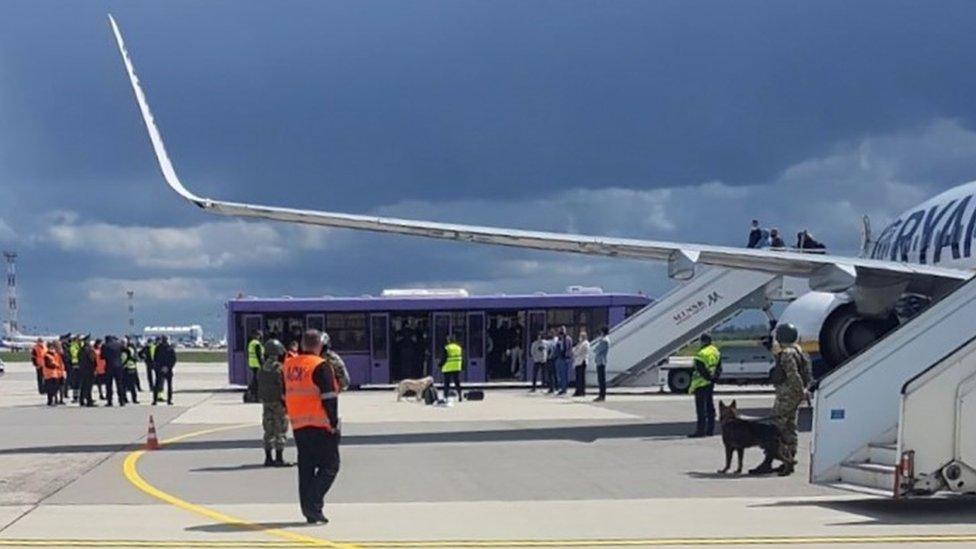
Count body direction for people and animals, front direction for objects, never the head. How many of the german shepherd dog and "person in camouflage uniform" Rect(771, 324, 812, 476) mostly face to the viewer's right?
0

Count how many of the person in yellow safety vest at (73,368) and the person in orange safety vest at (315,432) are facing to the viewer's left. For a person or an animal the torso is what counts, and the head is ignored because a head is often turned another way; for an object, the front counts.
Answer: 0

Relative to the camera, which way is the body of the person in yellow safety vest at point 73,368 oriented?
to the viewer's right

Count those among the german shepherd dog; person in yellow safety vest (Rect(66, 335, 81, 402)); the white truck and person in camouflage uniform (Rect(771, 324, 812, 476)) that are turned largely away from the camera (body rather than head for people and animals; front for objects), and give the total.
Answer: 0

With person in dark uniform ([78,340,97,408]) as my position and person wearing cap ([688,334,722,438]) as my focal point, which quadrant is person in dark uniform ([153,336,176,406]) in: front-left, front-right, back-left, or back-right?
front-left

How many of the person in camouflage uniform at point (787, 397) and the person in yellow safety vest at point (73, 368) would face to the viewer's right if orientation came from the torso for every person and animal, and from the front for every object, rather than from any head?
1

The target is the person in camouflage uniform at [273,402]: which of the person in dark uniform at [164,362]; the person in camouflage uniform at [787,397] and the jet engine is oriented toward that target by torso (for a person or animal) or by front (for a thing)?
the person in camouflage uniform at [787,397]

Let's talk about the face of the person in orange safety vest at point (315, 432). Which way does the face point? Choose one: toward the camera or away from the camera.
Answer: away from the camera

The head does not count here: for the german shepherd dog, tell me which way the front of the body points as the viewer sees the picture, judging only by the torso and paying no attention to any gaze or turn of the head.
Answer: to the viewer's left

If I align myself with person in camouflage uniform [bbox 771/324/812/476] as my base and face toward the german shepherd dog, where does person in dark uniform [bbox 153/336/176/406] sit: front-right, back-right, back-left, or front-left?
front-right

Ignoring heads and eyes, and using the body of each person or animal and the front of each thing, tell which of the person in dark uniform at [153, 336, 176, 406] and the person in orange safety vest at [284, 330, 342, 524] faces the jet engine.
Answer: the person in orange safety vest

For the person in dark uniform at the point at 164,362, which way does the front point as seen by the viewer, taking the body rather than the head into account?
away from the camera

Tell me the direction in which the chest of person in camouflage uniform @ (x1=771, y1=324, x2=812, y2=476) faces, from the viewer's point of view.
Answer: to the viewer's left

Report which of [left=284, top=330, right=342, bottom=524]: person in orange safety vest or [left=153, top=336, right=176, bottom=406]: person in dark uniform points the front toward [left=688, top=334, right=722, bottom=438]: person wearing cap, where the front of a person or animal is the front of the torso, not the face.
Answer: the person in orange safety vest

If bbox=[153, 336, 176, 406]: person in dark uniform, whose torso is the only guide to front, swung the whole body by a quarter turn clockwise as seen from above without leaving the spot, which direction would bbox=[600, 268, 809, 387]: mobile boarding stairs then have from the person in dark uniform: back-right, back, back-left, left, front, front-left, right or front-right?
front

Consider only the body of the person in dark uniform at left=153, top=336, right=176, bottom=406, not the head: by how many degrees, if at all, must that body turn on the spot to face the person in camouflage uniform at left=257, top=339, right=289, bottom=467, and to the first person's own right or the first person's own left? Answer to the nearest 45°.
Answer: approximately 180°

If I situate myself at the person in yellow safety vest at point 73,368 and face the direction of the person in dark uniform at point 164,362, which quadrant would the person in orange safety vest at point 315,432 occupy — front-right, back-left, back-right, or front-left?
front-right
